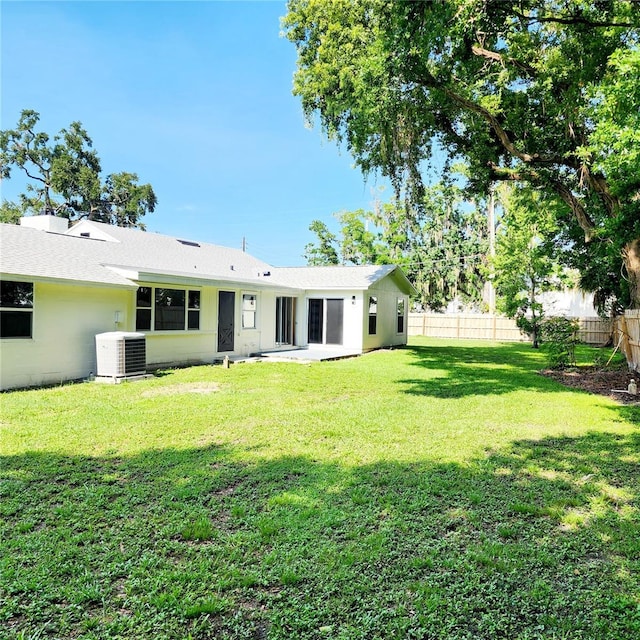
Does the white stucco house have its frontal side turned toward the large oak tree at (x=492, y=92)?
no

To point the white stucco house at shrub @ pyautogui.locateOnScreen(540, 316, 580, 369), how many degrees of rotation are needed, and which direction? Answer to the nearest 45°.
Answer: approximately 135° to its right
